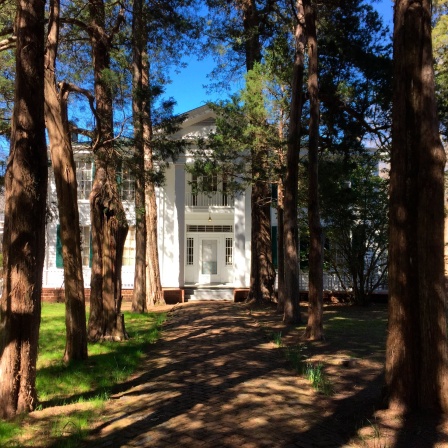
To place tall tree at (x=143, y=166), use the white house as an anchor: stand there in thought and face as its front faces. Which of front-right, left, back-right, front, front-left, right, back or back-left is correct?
front

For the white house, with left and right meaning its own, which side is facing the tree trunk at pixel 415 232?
front

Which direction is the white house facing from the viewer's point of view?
toward the camera

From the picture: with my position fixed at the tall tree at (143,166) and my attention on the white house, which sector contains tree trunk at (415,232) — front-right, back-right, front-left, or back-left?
back-right
